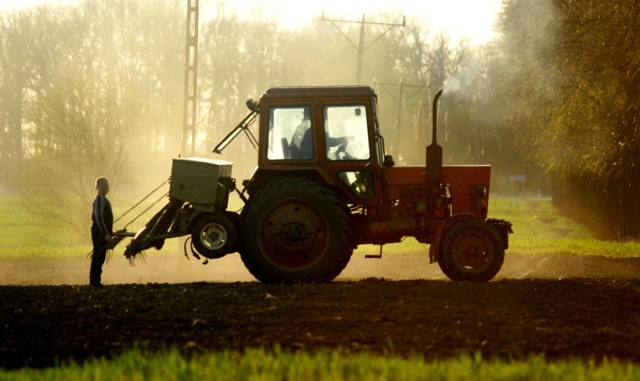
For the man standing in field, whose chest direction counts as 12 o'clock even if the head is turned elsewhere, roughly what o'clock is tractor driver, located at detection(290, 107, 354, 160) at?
The tractor driver is roughly at 1 o'clock from the man standing in field.

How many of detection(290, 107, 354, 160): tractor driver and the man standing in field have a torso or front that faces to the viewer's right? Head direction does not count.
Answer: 2

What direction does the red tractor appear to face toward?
to the viewer's right

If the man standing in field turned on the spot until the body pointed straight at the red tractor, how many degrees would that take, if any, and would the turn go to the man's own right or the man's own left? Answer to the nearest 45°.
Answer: approximately 45° to the man's own right

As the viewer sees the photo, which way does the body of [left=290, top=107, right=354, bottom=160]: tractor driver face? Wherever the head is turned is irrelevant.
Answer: to the viewer's right

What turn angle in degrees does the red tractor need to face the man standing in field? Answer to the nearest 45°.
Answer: approximately 180°

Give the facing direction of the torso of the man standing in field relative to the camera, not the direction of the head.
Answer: to the viewer's right

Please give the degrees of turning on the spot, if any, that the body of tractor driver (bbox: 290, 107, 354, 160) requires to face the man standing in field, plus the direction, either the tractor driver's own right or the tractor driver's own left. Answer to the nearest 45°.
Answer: approximately 180°
